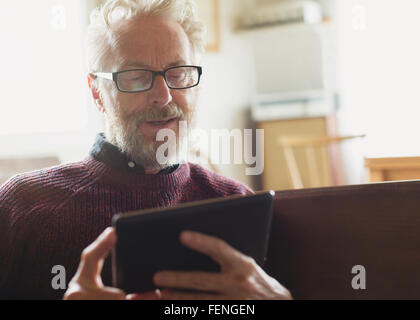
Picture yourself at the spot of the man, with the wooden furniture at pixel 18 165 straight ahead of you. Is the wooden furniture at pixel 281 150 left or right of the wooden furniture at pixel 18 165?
right

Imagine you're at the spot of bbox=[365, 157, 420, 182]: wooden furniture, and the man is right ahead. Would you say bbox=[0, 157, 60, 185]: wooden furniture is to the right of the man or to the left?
right

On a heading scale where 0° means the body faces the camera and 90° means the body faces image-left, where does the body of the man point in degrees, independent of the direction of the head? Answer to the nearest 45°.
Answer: approximately 315°
